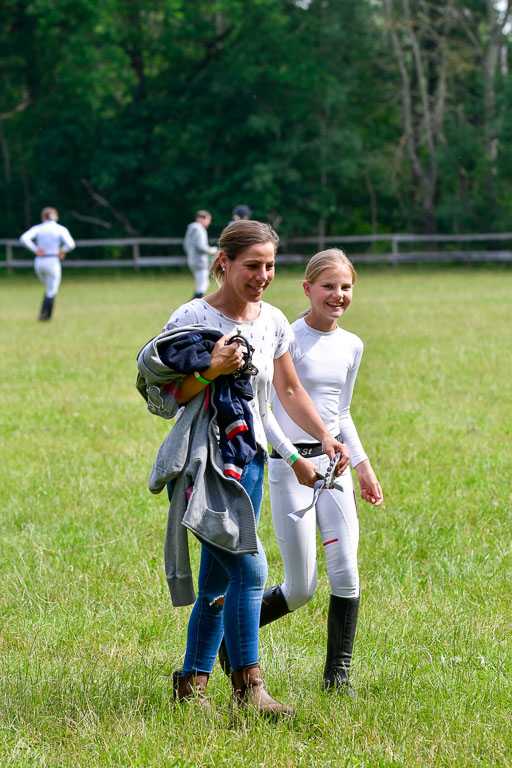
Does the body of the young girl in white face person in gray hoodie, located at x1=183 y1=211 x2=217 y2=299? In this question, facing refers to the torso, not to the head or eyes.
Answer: no

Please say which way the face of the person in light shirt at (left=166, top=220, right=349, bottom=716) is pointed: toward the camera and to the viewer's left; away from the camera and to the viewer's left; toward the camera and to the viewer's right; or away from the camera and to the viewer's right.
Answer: toward the camera and to the viewer's right

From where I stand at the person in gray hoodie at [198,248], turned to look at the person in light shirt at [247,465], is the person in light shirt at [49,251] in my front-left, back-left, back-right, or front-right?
front-right

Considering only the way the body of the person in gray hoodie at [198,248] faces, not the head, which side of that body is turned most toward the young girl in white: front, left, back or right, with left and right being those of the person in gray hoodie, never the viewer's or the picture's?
right

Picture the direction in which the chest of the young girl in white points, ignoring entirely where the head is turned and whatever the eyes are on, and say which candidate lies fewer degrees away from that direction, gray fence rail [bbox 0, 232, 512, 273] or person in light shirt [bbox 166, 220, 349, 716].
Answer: the person in light shirt

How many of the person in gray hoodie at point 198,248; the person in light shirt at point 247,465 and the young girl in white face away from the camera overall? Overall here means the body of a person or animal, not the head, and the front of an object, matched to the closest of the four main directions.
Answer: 0

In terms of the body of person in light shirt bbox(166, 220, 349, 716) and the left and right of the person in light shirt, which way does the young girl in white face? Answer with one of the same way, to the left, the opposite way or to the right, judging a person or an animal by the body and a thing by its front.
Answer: the same way

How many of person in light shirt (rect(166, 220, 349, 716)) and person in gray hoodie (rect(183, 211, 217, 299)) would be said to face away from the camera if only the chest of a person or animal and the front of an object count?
0

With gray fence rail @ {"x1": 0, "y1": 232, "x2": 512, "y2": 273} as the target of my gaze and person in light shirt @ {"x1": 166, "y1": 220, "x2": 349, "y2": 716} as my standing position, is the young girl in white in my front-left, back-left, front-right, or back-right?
front-right

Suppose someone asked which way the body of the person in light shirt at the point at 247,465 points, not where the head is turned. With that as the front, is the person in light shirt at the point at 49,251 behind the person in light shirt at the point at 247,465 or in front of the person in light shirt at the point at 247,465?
behind

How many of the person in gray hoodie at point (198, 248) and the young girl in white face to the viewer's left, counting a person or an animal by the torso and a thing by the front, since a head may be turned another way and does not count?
0

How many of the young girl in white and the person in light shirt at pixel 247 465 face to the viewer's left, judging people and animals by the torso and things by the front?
0

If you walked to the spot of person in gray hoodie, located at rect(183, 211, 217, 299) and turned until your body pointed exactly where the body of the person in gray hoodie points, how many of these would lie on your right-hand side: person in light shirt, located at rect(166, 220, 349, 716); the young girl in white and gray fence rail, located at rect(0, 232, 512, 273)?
2

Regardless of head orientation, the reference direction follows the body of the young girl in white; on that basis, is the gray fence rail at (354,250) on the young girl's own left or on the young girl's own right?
on the young girl's own left

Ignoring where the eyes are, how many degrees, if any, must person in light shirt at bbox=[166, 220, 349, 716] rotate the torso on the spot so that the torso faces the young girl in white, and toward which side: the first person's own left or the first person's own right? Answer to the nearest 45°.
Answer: approximately 90° to the first person's own left

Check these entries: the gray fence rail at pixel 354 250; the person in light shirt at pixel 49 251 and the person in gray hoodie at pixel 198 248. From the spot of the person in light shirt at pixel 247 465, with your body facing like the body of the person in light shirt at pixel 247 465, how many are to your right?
0

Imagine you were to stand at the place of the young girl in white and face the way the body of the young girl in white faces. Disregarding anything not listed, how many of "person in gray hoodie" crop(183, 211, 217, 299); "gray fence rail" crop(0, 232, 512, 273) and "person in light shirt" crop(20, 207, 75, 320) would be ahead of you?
0

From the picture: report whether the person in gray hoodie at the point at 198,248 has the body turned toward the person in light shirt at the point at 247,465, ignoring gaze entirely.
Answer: no
